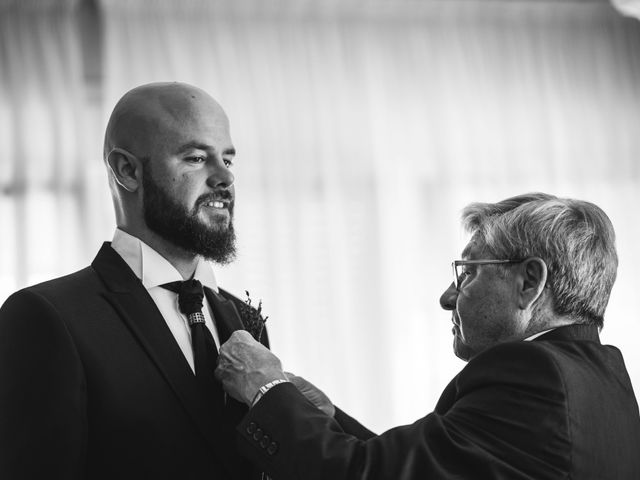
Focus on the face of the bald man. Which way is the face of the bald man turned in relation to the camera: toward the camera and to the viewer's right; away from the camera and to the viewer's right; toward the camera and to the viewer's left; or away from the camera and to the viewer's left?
toward the camera and to the viewer's right

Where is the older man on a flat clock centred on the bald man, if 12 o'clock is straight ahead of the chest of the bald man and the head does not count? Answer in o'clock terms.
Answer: The older man is roughly at 11 o'clock from the bald man.

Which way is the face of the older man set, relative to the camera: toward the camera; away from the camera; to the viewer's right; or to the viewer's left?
to the viewer's left
